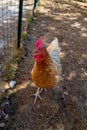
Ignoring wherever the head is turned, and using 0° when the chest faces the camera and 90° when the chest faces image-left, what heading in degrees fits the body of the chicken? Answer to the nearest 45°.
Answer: approximately 45°

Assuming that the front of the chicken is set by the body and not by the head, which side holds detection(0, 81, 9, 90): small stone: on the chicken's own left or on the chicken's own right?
on the chicken's own right

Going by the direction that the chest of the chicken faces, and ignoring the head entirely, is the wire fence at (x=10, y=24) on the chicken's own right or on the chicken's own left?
on the chicken's own right

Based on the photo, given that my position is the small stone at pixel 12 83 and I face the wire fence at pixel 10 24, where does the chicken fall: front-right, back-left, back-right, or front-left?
back-right

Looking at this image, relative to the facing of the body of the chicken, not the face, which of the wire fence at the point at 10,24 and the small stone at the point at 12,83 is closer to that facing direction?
the small stone
